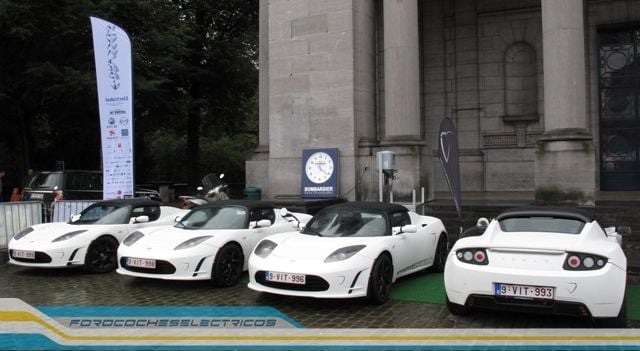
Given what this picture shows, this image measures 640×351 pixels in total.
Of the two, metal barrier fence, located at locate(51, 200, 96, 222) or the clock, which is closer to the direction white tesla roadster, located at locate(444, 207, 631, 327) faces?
the clock

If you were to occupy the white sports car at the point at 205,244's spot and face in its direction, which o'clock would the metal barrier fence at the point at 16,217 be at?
The metal barrier fence is roughly at 3 o'clock from the white sports car.

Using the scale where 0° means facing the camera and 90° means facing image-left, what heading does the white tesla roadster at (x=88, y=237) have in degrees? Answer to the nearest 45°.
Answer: approximately 45°

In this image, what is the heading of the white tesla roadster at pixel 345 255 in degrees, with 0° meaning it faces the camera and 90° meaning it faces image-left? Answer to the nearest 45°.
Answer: approximately 45°

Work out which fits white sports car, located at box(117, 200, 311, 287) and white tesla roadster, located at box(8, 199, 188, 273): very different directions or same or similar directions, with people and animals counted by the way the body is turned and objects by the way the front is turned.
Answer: same or similar directions

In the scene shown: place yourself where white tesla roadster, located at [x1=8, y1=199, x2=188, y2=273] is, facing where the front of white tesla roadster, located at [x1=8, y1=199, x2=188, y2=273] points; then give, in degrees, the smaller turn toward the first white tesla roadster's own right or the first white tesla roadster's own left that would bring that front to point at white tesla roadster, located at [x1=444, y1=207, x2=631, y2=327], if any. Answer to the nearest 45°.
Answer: approximately 90° to the first white tesla roadster's own left

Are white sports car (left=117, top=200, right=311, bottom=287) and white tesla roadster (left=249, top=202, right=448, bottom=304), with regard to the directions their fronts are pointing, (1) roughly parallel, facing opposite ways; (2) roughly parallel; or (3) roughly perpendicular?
roughly parallel

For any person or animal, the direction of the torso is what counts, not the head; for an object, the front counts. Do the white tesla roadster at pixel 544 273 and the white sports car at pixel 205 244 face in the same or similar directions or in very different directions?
very different directions

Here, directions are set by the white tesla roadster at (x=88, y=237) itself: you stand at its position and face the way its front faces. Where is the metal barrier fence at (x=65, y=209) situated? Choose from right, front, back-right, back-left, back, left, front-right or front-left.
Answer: back-right

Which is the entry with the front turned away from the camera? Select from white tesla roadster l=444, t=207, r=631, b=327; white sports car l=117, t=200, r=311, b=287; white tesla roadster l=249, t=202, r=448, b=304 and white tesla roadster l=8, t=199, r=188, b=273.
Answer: white tesla roadster l=444, t=207, r=631, b=327

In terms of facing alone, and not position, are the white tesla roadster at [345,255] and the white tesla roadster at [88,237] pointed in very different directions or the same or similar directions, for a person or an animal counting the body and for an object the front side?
same or similar directions

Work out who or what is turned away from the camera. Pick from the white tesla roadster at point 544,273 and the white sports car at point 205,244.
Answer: the white tesla roadster

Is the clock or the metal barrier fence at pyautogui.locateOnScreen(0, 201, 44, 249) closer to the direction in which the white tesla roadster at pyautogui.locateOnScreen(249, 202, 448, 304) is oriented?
the metal barrier fence

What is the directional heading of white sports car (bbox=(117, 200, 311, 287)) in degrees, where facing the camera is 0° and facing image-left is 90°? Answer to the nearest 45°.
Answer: approximately 45°
